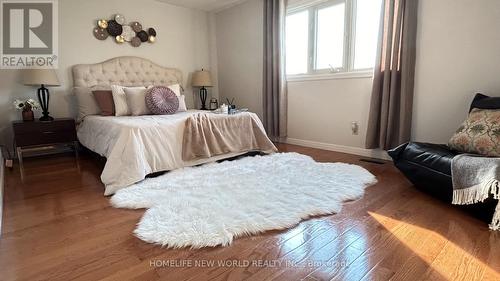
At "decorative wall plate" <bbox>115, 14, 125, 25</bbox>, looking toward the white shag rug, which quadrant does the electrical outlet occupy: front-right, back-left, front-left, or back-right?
front-left

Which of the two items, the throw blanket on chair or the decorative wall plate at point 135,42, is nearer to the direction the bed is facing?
the throw blanket on chair

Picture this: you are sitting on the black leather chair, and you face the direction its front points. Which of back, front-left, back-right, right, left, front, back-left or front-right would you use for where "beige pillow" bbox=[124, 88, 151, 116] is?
front-right

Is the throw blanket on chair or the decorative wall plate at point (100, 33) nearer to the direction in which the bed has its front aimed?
the throw blanket on chair

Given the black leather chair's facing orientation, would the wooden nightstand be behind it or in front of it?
in front

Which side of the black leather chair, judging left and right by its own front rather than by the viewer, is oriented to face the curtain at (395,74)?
right

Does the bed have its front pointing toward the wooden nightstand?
no

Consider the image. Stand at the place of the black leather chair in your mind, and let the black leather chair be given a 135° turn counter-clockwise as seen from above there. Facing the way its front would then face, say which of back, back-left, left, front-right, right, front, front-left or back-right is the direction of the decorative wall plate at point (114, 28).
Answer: back

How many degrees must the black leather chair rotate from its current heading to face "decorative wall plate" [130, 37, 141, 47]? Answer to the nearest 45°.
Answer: approximately 45° to its right

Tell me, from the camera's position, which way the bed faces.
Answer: facing the viewer and to the right of the viewer

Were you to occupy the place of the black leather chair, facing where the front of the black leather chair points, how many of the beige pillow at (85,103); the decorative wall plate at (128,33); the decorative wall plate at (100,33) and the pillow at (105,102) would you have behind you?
0

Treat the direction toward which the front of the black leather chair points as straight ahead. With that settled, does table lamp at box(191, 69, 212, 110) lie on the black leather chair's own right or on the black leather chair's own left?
on the black leather chair's own right

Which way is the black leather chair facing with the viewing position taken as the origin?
facing the viewer and to the left of the viewer

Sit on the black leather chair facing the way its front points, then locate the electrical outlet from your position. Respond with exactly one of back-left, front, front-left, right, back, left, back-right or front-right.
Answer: right

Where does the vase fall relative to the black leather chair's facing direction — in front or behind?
in front

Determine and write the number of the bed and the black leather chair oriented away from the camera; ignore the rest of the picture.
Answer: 0

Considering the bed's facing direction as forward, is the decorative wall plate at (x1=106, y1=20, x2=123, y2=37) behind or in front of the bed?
behind

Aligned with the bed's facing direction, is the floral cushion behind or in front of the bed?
in front
